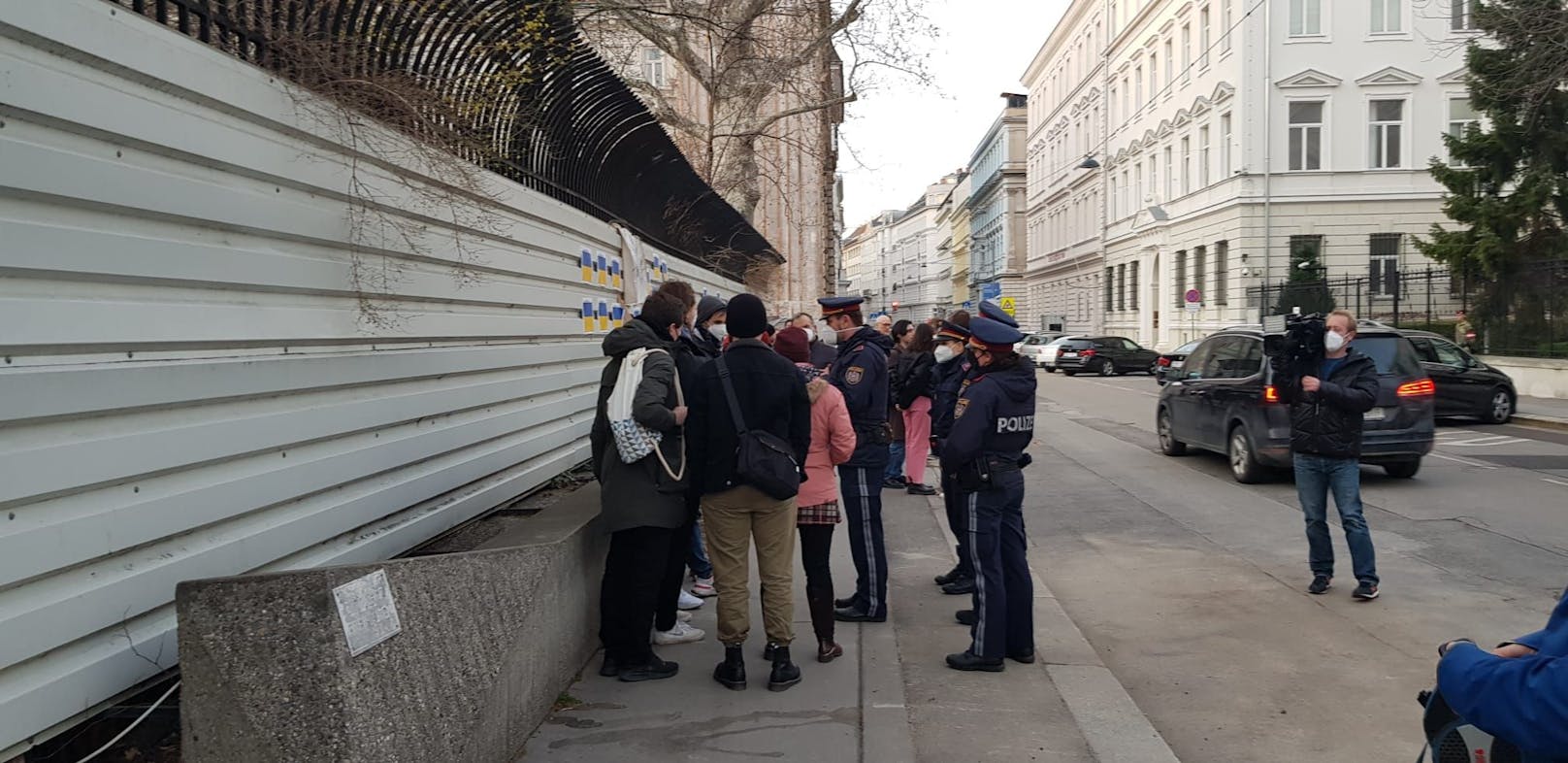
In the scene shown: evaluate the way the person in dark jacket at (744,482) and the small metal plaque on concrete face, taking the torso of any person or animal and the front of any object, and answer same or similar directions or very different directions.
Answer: very different directions

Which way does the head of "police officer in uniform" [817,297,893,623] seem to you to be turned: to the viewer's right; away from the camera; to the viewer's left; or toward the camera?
to the viewer's left

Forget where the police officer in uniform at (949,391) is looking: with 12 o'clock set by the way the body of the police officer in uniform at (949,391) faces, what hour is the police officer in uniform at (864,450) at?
the police officer in uniform at (864,450) is roughly at 11 o'clock from the police officer in uniform at (949,391).

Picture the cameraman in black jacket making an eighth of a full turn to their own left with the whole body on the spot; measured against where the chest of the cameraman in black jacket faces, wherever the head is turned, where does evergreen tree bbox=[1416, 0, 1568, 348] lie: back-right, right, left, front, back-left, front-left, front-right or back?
back

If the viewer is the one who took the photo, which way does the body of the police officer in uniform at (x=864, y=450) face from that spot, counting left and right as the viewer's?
facing to the left of the viewer

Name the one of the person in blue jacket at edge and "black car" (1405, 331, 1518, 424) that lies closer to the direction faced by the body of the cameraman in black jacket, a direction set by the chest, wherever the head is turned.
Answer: the person in blue jacket at edge

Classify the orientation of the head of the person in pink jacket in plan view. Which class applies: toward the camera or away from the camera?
away from the camera

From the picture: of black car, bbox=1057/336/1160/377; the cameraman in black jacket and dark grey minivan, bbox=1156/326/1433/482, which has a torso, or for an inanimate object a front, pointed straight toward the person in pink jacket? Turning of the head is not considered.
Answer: the cameraman in black jacket

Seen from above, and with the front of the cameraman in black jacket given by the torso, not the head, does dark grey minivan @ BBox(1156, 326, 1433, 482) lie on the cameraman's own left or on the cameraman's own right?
on the cameraman's own right

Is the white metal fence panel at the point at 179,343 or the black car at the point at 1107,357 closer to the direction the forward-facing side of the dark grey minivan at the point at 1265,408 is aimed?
the black car
